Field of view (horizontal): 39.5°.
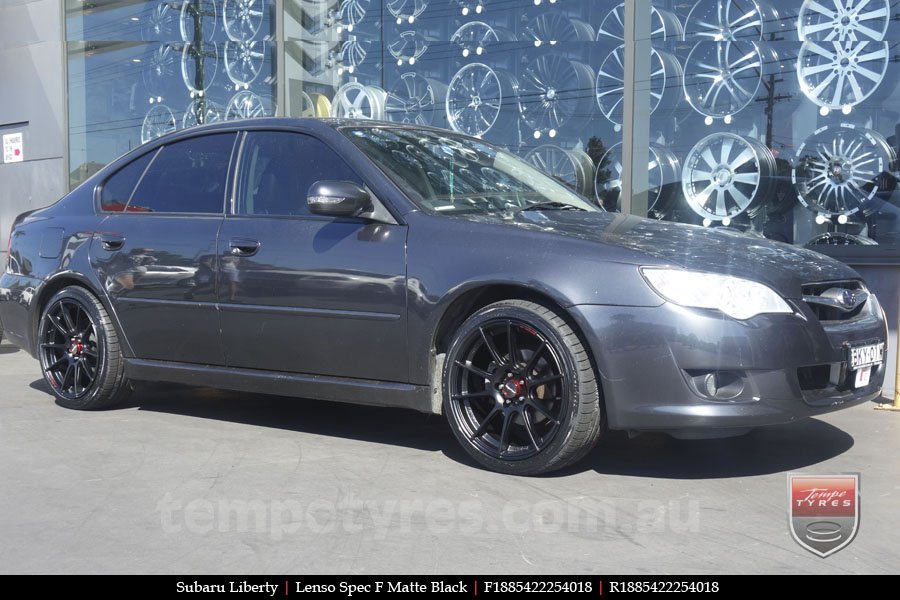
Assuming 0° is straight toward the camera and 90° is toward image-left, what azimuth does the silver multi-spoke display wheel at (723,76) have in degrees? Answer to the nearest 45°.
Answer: approximately 45°

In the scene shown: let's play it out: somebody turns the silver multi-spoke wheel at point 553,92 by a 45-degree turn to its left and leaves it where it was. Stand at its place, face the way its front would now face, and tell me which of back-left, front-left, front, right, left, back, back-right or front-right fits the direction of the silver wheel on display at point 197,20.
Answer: back-right

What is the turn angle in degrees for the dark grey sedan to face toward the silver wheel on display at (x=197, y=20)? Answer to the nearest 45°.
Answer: approximately 135° to its left

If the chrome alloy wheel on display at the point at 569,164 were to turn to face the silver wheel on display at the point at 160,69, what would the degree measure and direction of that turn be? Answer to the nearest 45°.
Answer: approximately 90° to its right

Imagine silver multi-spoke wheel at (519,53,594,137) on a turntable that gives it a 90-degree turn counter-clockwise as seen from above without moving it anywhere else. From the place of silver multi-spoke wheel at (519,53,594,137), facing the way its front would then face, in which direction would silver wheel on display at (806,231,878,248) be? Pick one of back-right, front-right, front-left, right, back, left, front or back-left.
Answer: front

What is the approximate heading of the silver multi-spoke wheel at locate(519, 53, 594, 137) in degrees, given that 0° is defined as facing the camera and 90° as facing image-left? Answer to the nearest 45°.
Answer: approximately 45°

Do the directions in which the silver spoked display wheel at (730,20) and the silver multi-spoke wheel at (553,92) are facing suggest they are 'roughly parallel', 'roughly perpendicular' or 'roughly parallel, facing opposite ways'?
roughly parallel

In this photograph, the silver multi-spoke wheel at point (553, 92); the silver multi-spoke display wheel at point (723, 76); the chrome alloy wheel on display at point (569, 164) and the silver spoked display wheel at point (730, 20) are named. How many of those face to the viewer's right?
0

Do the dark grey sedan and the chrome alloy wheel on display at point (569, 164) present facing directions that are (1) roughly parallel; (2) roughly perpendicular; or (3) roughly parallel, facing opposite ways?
roughly perpendicular

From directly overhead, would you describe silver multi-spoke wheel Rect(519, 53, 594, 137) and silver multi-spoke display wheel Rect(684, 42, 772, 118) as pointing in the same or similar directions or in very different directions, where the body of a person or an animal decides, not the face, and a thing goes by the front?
same or similar directions

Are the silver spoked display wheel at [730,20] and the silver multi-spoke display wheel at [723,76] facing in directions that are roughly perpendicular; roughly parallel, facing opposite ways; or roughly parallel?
roughly parallel

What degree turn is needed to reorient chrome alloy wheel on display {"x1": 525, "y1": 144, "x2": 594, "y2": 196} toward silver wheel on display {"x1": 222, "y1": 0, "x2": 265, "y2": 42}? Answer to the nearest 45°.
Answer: approximately 90° to its right

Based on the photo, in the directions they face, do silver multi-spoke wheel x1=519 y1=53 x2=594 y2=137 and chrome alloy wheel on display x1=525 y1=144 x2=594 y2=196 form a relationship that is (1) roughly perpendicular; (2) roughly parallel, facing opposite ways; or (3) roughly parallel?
roughly parallel

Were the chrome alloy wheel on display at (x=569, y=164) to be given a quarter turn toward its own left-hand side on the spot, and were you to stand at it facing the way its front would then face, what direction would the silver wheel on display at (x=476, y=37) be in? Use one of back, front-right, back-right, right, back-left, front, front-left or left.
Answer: back

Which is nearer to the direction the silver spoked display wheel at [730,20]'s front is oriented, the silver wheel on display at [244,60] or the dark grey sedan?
the dark grey sedan

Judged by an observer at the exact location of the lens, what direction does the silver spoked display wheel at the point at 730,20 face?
facing the viewer and to the left of the viewer

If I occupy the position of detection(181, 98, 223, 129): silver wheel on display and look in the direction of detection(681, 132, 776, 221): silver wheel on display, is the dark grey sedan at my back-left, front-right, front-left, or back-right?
front-right

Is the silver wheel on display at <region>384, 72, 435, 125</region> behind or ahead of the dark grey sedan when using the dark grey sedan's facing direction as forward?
behind
